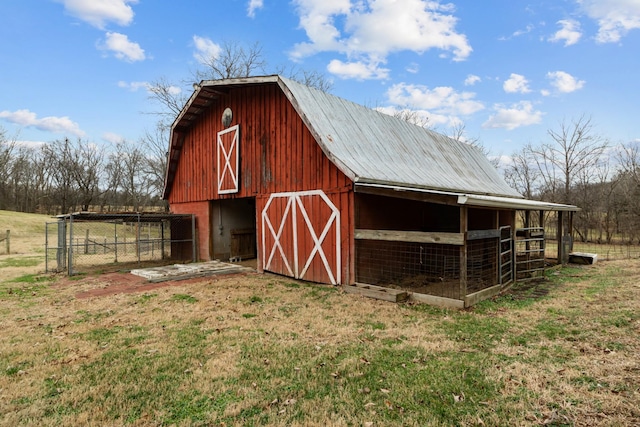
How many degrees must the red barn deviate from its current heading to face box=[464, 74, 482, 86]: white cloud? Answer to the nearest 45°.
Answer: approximately 180°

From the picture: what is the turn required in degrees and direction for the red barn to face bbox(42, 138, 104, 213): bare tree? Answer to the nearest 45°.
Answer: approximately 90° to its right

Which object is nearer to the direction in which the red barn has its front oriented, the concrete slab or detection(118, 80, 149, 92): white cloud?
the concrete slab

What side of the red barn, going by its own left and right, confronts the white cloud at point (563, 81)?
back

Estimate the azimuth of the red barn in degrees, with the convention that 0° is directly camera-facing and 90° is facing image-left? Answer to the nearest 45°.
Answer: approximately 45°

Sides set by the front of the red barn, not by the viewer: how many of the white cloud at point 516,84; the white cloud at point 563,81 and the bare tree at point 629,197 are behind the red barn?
3

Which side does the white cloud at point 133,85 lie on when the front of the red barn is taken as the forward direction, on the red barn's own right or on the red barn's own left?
on the red barn's own right

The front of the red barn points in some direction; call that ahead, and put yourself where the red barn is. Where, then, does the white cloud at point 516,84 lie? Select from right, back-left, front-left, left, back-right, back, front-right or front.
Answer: back

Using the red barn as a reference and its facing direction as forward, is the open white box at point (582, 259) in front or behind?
behind
